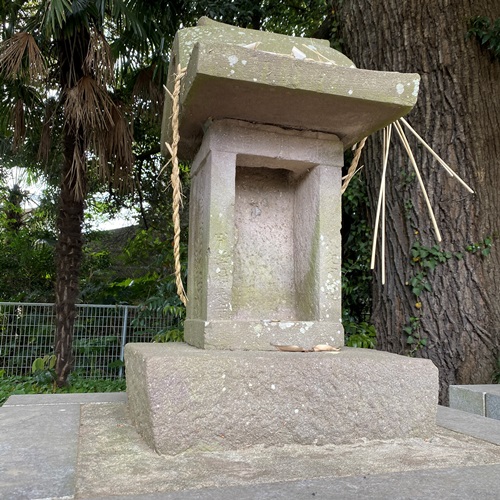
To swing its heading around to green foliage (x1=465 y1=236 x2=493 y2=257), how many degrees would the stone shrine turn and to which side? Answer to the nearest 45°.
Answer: approximately 135° to its left

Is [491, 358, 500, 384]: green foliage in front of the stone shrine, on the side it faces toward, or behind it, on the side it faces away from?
behind

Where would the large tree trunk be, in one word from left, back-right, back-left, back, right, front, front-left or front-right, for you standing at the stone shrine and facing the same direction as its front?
back-left

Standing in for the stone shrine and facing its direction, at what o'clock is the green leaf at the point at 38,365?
The green leaf is roughly at 5 o'clock from the stone shrine.

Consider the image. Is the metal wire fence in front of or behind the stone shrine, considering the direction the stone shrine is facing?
behind

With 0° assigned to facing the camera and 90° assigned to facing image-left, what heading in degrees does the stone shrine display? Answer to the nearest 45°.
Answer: approximately 0°

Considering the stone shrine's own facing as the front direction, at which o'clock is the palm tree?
The palm tree is roughly at 5 o'clock from the stone shrine.

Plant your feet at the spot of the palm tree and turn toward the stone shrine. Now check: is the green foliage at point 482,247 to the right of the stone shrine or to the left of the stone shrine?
left

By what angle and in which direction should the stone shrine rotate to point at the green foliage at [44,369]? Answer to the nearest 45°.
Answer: approximately 135° to its right

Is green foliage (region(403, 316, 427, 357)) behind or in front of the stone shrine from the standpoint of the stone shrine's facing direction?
behind
